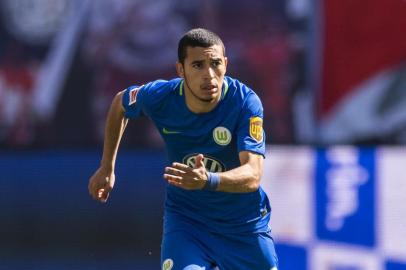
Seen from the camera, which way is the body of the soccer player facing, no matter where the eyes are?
toward the camera
